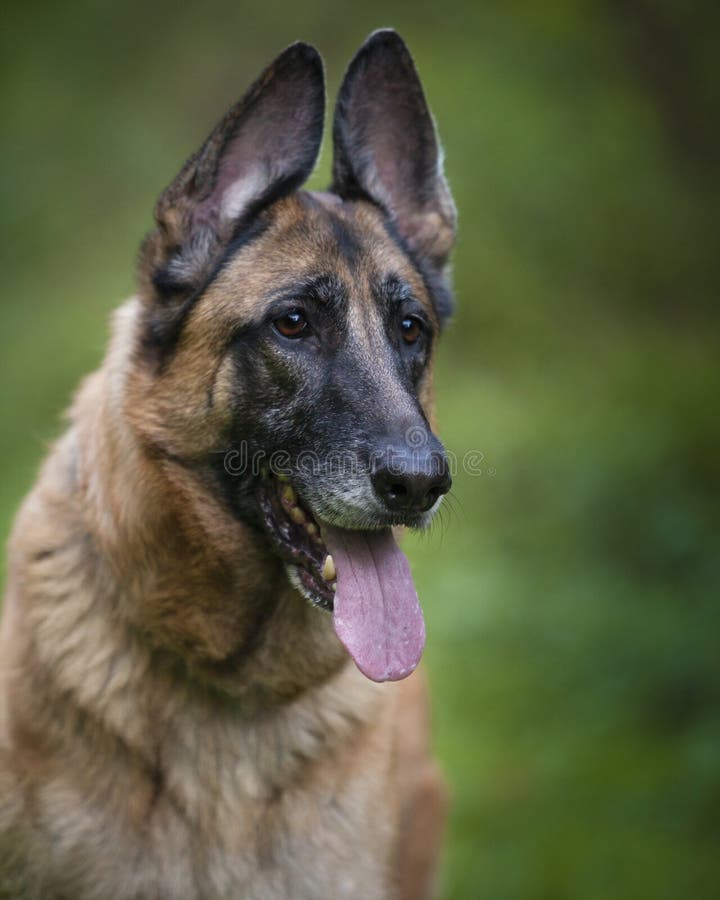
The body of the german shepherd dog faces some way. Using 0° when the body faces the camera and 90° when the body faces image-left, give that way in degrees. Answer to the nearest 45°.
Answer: approximately 315°
